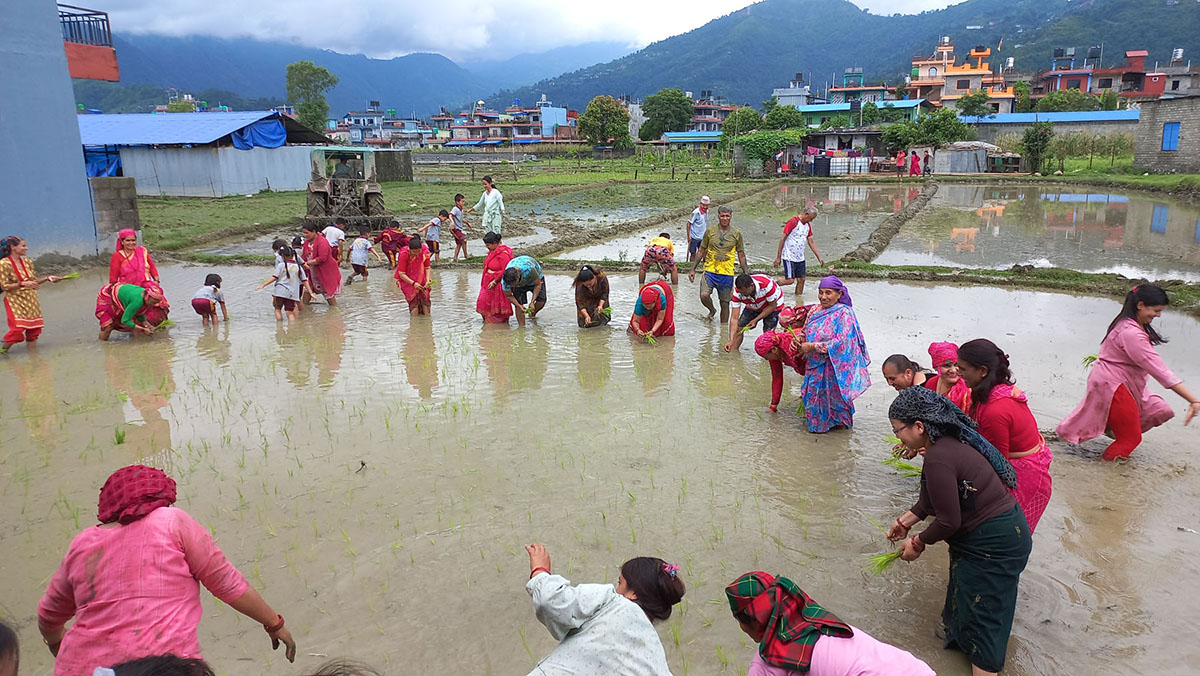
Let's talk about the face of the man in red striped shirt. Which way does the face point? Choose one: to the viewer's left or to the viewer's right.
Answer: to the viewer's left

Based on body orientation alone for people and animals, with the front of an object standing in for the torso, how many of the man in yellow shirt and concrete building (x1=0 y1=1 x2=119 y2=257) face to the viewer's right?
1

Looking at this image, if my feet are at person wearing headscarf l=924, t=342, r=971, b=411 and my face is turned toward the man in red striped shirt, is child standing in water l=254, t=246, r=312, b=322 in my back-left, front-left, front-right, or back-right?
front-left

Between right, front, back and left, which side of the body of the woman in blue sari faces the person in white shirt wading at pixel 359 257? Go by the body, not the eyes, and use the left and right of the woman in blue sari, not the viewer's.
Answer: right

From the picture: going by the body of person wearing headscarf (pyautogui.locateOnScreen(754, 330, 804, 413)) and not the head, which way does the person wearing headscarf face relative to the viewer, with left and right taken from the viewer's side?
facing to the left of the viewer

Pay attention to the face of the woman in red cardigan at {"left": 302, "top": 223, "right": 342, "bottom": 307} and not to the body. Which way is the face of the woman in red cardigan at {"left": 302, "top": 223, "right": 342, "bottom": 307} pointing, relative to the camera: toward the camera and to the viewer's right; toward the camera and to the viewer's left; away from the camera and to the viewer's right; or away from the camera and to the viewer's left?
toward the camera and to the viewer's left

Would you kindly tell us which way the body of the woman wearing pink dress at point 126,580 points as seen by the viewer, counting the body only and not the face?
away from the camera

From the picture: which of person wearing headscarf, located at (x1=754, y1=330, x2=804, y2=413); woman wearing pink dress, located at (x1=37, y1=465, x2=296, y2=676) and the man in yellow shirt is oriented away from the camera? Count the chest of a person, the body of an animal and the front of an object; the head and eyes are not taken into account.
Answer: the woman wearing pink dress

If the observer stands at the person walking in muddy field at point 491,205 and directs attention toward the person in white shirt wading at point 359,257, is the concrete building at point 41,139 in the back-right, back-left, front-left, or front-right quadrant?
front-right

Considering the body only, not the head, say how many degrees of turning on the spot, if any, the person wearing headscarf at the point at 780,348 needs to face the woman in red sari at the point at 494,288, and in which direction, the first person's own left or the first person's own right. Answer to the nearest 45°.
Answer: approximately 45° to the first person's own right

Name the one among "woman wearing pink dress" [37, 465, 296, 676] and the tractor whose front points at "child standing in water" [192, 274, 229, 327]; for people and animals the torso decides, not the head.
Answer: the woman wearing pink dress

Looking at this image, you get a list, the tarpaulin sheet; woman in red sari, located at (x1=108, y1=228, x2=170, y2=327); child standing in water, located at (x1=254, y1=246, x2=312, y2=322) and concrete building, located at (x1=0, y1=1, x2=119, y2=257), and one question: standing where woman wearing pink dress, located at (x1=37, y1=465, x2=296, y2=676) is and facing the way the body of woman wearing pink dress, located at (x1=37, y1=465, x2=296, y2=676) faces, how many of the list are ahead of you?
4

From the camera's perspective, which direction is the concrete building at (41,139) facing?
to the viewer's right

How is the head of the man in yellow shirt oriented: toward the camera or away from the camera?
toward the camera

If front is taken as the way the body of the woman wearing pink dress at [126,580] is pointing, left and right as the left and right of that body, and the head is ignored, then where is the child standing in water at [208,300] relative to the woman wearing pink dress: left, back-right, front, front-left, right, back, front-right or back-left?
front

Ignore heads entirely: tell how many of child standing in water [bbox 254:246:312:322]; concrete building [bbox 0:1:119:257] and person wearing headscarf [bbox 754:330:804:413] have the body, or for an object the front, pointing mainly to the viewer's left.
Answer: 1

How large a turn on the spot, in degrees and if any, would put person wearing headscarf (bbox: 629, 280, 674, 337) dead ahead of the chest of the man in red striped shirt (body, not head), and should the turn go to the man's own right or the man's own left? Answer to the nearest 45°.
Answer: approximately 90° to the man's own right
